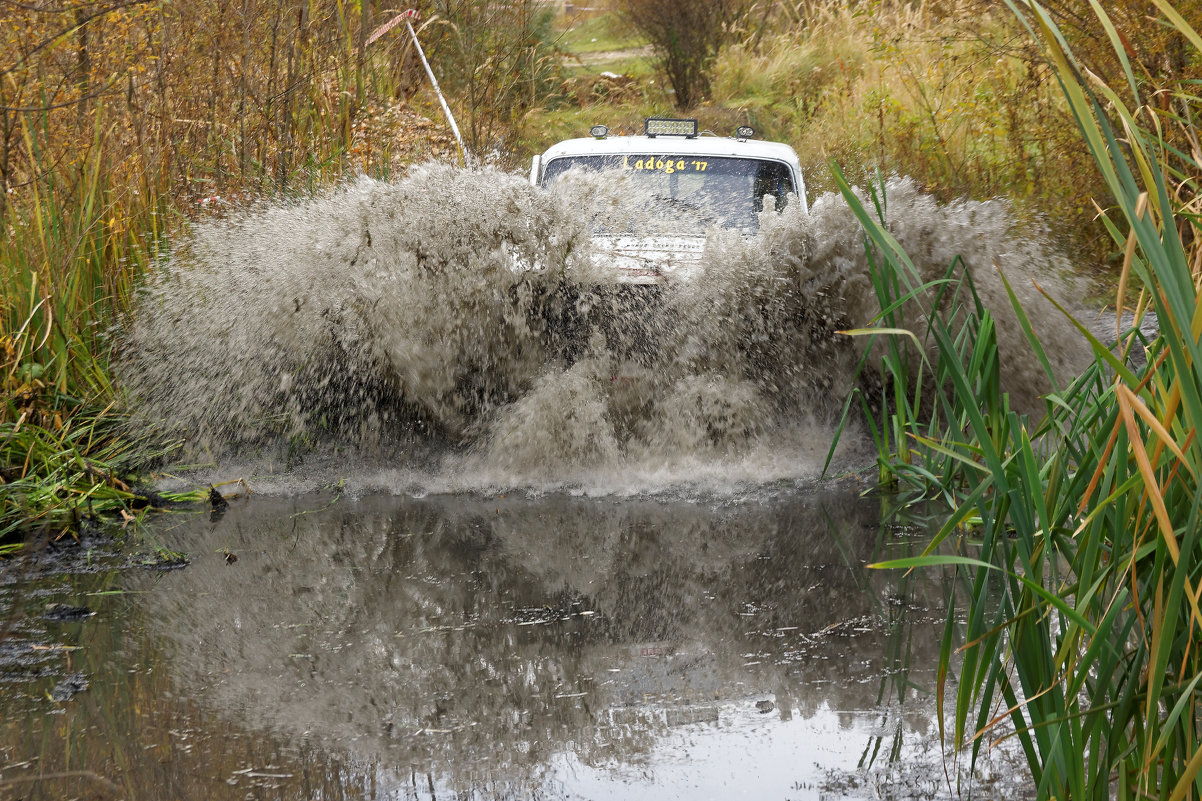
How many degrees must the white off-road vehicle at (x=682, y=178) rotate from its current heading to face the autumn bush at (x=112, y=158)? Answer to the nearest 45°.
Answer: approximately 45° to its right

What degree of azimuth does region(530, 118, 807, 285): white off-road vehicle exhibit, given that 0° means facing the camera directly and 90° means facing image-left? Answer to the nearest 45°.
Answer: approximately 0°

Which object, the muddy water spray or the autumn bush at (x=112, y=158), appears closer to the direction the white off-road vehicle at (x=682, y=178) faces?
the muddy water spray

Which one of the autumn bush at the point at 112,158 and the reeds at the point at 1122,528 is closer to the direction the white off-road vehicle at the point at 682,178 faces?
the reeds

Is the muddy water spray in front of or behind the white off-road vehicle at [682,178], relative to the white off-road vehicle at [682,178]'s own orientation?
in front

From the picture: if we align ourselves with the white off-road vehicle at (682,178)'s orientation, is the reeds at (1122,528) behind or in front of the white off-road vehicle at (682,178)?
in front
